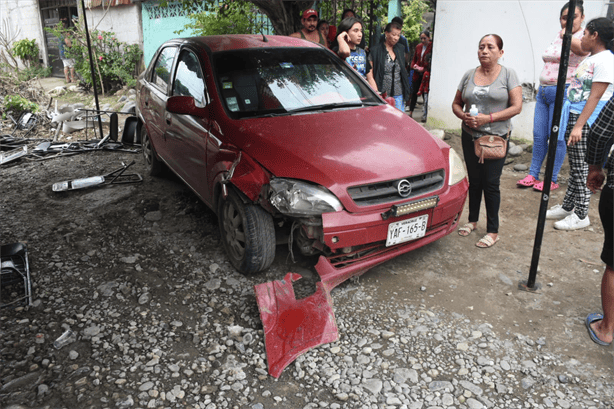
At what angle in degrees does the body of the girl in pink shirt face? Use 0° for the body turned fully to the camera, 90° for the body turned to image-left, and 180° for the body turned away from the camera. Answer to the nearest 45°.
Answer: approximately 45°

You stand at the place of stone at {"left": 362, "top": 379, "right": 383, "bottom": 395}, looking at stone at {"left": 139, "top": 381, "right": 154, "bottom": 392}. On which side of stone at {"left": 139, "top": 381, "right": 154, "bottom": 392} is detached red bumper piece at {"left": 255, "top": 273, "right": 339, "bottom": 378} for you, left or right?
right

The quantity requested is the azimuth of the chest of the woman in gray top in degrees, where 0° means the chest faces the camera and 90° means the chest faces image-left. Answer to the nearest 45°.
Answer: approximately 45°

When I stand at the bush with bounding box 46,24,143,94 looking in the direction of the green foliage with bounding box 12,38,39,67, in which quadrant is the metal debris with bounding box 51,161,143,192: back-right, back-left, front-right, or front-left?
back-left

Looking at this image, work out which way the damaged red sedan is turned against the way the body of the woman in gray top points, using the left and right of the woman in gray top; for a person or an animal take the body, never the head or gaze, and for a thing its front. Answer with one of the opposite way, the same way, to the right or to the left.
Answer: to the left
